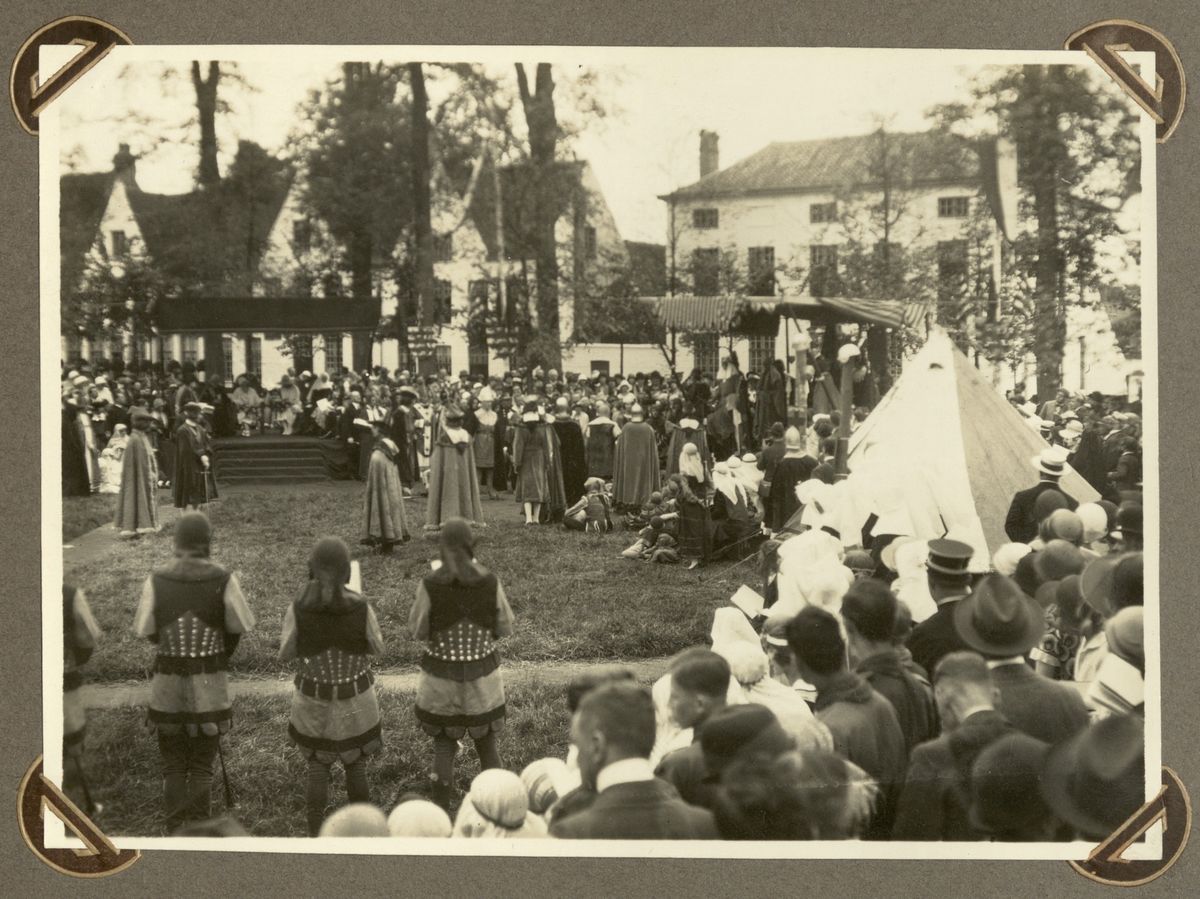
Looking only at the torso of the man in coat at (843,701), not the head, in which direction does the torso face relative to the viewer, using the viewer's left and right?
facing away from the viewer and to the left of the viewer

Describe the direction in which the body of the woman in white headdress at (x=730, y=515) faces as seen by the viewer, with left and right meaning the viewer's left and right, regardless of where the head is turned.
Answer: facing away from the viewer and to the left of the viewer

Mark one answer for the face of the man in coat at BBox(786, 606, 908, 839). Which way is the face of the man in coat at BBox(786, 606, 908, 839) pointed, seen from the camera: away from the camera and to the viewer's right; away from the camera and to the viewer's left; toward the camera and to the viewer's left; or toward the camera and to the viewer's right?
away from the camera and to the viewer's left
